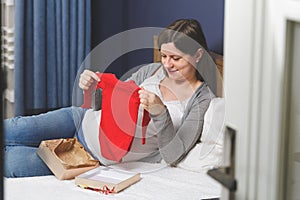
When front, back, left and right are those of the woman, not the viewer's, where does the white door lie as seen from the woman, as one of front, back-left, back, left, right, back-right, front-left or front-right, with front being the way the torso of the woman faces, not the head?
front-left

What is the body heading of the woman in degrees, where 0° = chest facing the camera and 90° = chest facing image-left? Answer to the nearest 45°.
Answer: approximately 45°

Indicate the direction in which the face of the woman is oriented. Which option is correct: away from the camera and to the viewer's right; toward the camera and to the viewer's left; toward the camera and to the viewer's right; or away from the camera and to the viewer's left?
toward the camera and to the viewer's left
